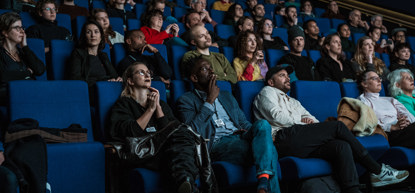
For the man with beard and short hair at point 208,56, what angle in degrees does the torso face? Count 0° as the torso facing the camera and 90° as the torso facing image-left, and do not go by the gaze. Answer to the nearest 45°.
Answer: approximately 315°

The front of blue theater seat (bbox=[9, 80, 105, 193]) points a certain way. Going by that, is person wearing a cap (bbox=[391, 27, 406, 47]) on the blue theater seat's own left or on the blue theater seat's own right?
on the blue theater seat's own left

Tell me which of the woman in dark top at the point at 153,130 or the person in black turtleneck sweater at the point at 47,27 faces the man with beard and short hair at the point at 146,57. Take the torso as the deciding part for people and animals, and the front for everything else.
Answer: the person in black turtleneck sweater

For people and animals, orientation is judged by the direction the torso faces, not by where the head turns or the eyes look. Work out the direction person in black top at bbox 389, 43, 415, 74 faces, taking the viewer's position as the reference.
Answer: facing the viewer and to the right of the viewer

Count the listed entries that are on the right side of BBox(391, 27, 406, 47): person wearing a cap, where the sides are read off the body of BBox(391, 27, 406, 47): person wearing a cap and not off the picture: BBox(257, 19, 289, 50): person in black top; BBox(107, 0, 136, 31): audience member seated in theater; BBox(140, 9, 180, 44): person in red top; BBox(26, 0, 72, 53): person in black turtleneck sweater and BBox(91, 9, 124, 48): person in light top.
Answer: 5

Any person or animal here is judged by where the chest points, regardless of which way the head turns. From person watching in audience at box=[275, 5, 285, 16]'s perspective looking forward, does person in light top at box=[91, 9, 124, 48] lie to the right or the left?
on their right

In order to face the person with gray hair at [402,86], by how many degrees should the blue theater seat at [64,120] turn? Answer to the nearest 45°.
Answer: approximately 45° to its left

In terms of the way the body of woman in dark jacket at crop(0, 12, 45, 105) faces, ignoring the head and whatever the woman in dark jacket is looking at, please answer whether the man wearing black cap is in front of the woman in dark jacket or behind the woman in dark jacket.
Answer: in front

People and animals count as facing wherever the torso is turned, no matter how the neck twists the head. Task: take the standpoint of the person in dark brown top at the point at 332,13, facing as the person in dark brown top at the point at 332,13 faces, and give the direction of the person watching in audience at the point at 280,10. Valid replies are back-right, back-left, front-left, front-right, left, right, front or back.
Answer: right

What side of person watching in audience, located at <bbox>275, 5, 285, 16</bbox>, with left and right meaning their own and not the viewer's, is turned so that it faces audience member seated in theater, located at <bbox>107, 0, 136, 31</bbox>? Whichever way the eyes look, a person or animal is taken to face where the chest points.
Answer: right

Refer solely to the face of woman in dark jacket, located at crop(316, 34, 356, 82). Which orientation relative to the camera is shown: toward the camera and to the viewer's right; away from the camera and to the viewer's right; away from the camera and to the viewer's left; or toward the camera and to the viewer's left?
toward the camera and to the viewer's right

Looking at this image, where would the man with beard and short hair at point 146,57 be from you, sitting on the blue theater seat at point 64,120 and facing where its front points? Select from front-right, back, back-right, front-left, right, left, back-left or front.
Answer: left

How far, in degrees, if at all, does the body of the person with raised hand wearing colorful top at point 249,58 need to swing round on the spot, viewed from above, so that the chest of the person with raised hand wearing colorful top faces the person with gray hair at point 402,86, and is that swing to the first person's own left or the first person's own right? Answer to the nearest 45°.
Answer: approximately 45° to the first person's own left

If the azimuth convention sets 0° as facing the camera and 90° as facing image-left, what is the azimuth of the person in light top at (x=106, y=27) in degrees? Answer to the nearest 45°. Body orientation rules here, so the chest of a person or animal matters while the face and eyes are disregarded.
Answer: approximately 315°

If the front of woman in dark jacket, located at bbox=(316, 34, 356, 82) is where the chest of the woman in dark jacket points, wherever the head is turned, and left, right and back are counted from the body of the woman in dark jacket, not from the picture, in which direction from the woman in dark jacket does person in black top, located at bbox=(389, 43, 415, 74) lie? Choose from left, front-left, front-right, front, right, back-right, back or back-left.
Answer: left
